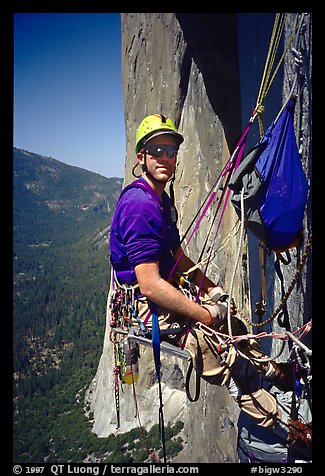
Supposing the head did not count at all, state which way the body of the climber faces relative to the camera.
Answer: to the viewer's right
